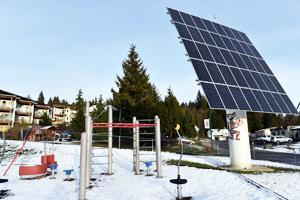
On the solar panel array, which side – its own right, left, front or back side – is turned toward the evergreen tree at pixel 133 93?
back

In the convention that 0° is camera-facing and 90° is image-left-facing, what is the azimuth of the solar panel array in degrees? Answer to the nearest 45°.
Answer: approximately 315°

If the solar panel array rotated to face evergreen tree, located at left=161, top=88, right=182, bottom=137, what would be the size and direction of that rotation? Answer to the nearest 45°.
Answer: approximately 135° to its left
